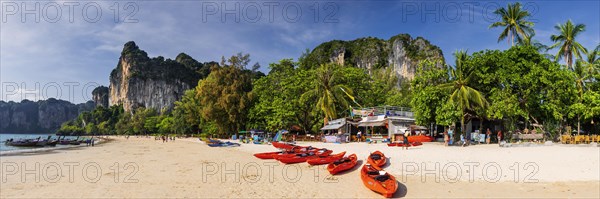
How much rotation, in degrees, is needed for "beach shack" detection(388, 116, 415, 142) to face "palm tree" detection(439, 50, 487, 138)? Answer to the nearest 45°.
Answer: approximately 45° to its left

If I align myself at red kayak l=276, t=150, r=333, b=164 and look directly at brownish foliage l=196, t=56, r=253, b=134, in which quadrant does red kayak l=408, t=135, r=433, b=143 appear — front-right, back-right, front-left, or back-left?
front-right

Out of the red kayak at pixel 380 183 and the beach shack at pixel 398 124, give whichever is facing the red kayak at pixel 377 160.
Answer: the beach shack

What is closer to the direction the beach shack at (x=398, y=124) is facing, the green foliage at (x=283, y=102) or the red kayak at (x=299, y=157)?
the red kayak

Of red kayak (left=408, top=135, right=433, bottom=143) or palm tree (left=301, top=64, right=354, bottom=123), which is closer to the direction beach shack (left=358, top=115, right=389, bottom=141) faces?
the red kayak

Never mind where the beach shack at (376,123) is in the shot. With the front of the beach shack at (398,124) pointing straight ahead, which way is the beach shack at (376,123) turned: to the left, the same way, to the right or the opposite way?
the same way

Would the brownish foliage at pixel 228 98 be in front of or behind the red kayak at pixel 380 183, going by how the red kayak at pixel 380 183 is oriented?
behind

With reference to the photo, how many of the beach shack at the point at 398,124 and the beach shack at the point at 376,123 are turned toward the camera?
2

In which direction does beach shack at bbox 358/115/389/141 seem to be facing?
toward the camera

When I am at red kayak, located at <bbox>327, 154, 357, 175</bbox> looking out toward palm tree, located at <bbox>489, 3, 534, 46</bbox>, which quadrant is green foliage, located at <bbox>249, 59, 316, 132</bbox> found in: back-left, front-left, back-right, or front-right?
front-left
